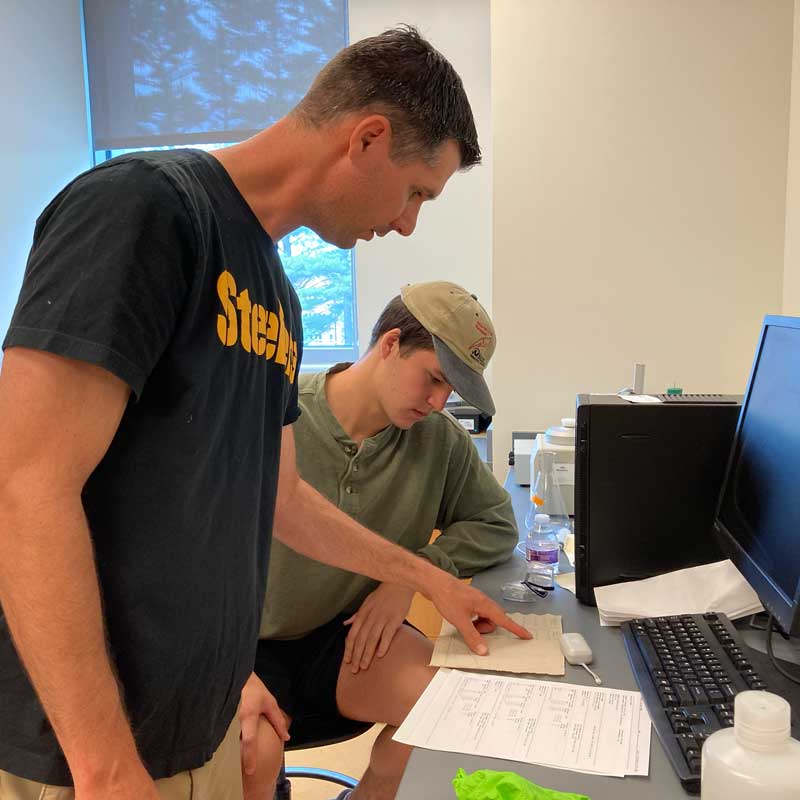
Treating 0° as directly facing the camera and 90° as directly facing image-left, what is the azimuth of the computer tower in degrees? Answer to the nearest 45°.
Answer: approximately 90°

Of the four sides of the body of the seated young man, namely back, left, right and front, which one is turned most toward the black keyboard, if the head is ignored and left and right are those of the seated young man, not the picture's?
front

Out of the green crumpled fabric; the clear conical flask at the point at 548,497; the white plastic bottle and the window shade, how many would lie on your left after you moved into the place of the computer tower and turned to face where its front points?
2

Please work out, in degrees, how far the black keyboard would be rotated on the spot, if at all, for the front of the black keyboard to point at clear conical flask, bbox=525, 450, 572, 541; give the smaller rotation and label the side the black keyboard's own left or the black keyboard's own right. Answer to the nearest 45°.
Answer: approximately 90° to the black keyboard's own right

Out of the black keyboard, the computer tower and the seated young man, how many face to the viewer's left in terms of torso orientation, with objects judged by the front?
2

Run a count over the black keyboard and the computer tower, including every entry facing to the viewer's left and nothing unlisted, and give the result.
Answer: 2

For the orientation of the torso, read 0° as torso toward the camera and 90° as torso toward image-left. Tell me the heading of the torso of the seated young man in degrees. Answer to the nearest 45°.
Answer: approximately 315°

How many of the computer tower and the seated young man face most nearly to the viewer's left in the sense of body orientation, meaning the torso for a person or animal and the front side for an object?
1

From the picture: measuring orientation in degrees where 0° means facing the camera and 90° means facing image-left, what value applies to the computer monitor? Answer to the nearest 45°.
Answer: approximately 45°

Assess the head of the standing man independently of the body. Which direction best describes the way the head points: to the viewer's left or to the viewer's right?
to the viewer's right

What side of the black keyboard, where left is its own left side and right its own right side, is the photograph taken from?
left
